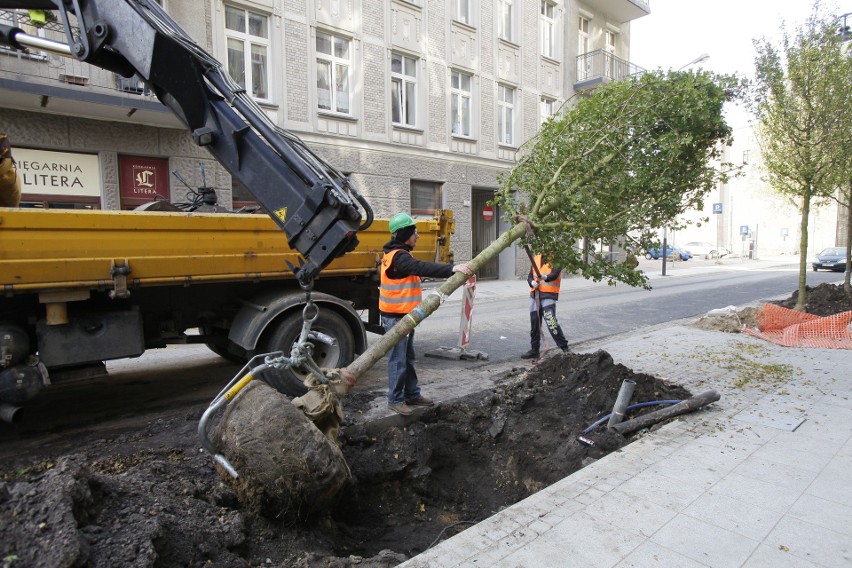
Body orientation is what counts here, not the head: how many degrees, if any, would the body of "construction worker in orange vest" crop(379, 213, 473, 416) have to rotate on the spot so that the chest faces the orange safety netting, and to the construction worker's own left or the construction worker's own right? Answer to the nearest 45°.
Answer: approximately 45° to the construction worker's own left

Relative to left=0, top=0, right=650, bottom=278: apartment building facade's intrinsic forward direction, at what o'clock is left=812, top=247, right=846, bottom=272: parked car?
The parked car is roughly at 10 o'clock from the apartment building facade.

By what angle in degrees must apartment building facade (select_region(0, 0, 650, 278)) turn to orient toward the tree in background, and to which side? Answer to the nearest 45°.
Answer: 0° — it already faces it

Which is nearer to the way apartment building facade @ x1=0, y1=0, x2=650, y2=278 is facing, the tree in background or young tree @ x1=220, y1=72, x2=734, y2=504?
the tree in background

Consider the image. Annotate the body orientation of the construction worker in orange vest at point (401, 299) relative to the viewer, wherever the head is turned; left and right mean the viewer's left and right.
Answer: facing to the right of the viewer

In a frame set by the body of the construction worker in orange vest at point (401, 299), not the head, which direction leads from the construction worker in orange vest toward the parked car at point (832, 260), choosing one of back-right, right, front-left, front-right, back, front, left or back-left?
front-left

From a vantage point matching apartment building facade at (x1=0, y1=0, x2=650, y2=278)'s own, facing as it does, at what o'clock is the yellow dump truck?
The yellow dump truck is roughly at 2 o'clock from the apartment building facade.

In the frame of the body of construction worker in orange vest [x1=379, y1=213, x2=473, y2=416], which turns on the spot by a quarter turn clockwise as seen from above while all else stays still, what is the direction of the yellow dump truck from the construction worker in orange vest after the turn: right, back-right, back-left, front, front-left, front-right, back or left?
right

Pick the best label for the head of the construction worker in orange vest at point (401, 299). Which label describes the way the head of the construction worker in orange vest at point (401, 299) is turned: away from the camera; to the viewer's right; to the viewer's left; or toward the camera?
to the viewer's right

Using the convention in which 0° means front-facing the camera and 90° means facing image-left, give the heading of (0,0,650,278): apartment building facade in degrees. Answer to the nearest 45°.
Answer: approximately 315°

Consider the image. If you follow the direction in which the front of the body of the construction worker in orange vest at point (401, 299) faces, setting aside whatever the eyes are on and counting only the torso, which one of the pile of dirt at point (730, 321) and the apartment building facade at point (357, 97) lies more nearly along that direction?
the pile of dirt
